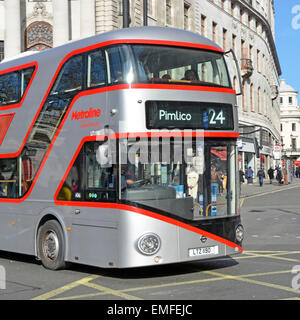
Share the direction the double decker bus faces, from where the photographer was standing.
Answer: facing the viewer and to the right of the viewer
